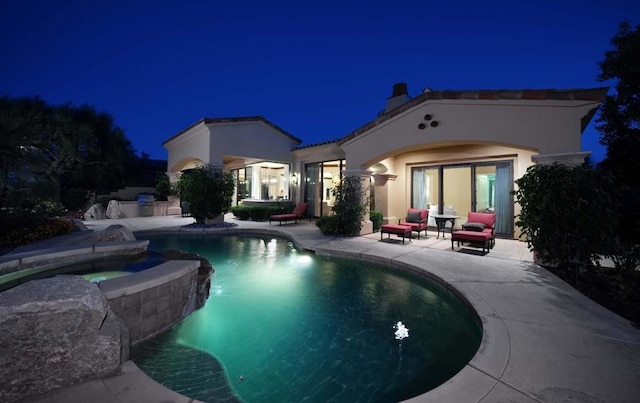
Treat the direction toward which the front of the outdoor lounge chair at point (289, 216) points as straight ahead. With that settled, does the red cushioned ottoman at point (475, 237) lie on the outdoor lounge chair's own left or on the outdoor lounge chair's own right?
on the outdoor lounge chair's own left

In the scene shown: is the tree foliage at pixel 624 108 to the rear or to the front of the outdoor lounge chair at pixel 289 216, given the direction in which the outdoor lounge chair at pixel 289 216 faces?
to the rear

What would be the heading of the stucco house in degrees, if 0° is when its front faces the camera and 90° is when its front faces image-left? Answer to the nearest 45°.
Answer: approximately 45°

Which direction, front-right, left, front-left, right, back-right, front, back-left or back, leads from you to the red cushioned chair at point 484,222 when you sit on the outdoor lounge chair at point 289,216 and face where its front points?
back-left

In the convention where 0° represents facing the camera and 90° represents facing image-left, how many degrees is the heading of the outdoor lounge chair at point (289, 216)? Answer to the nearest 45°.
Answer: approximately 90°

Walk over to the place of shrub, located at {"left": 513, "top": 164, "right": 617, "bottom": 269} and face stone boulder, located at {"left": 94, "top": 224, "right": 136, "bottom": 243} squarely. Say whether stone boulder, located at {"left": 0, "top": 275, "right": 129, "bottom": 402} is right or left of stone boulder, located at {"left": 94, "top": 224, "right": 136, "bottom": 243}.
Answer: left

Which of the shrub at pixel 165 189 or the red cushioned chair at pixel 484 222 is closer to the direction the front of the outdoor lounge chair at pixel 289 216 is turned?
the shrub

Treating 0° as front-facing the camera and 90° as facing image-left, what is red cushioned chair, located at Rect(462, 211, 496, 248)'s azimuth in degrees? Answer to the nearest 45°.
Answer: approximately 45°
